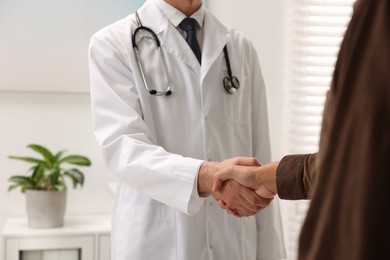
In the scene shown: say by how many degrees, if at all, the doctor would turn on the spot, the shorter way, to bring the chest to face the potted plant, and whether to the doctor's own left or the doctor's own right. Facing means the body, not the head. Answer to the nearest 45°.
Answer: approximately 180°

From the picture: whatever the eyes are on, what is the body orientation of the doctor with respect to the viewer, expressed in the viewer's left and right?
facing the viewer and to the right of the viewer

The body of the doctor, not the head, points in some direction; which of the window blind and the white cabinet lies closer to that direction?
the window blind

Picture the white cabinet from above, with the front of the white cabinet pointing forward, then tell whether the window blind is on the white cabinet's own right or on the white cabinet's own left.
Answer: on the white cabinet's own left

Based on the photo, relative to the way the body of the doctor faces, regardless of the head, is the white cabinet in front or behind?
behind

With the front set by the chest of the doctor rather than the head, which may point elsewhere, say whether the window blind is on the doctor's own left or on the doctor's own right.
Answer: on the doctor's own left

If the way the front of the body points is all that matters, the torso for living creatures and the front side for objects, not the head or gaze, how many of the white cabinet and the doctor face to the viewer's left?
0

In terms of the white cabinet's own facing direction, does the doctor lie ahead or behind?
ahead

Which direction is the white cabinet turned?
toward the camera
